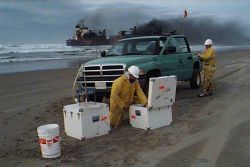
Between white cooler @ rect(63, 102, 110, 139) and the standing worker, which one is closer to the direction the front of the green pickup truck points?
the white cooler

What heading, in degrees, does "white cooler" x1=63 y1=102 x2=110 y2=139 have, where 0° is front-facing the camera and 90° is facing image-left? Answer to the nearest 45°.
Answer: approximately 45°

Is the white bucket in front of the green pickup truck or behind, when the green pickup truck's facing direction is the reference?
in front

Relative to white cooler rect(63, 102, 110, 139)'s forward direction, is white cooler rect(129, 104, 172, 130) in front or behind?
behind

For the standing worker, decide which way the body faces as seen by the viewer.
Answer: to the viewer's left

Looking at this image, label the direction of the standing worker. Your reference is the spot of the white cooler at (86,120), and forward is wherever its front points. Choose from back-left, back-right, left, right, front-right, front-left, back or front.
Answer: back

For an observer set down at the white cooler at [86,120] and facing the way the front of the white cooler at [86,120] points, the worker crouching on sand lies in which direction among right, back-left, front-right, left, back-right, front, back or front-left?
back

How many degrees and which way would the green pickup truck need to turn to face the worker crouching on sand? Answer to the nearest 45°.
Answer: approximately 45° to its left

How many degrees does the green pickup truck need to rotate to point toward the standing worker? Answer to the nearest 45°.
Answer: approximately 135° to its left
